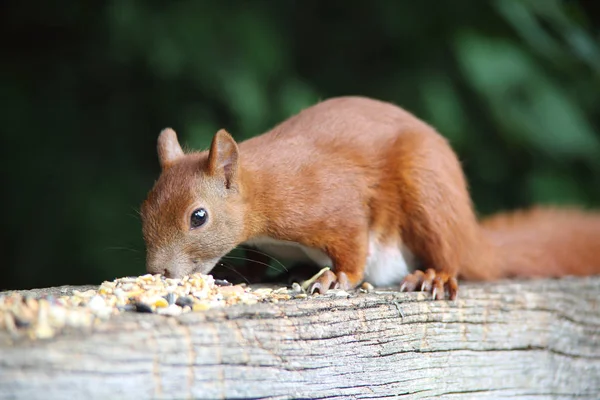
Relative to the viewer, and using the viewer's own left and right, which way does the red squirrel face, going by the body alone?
facing to the left of the viewer
